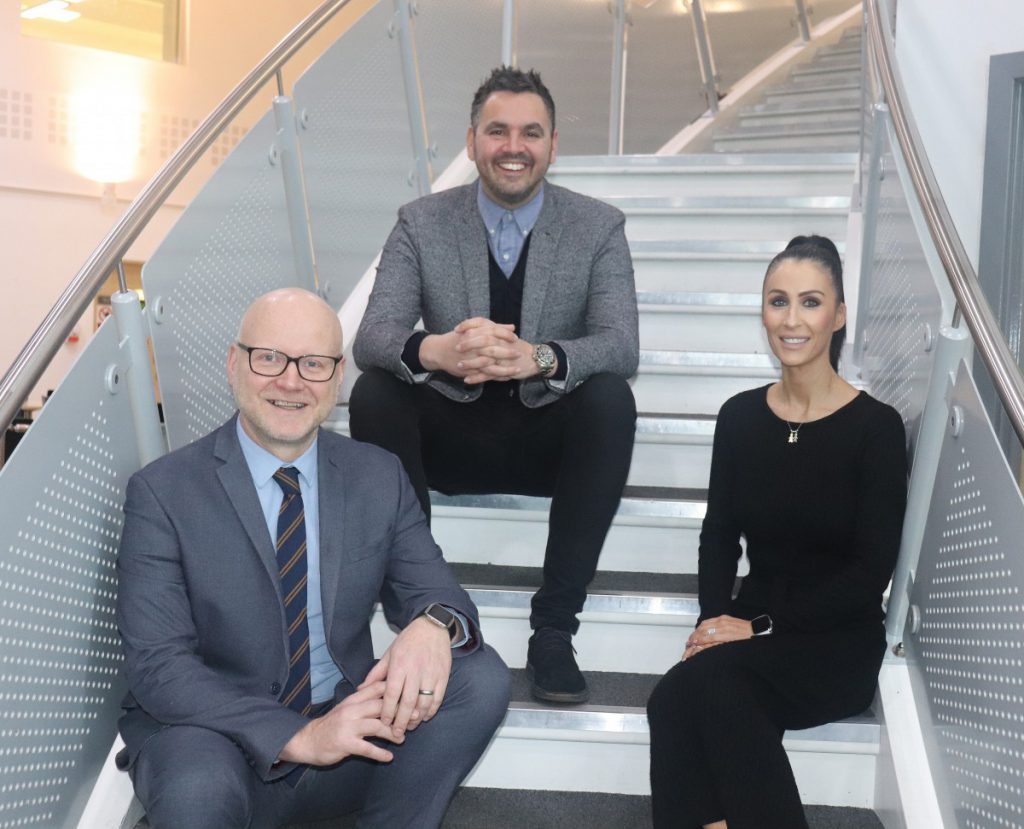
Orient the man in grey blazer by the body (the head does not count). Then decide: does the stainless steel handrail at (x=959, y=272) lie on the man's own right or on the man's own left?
on the man's own left

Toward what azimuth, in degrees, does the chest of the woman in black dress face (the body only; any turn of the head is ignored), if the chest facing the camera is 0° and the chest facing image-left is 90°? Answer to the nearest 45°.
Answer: approximately 45°

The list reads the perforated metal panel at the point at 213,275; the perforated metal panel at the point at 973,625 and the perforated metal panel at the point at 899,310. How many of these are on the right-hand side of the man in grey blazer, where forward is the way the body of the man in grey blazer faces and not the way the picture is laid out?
1

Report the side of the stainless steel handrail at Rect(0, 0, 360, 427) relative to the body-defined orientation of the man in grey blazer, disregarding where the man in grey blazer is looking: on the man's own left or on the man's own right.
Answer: on the man's own right

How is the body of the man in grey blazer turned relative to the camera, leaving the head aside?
toward the camera

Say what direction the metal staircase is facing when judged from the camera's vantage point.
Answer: facing the viewer

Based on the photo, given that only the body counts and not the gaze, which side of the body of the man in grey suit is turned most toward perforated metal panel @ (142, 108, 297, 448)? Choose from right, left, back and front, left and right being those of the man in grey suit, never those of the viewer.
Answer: back

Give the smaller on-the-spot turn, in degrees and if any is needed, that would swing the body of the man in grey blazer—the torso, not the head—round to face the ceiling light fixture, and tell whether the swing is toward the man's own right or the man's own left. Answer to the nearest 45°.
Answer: approximately 135° to the man's own right
